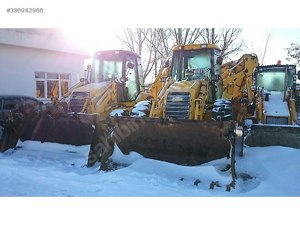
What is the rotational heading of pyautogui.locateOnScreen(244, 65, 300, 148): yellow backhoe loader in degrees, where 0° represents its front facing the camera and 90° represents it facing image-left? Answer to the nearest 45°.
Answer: approximately 0°

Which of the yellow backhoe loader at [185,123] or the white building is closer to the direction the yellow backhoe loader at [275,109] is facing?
the yellow backhoe loader

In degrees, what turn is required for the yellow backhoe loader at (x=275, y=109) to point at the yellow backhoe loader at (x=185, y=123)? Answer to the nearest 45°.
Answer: approximately 45° to its right

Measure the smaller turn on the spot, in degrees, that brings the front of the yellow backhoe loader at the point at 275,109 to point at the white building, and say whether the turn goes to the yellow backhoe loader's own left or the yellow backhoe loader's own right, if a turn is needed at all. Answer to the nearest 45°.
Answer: approximately 90° to the yellow backhoe loader's own right
